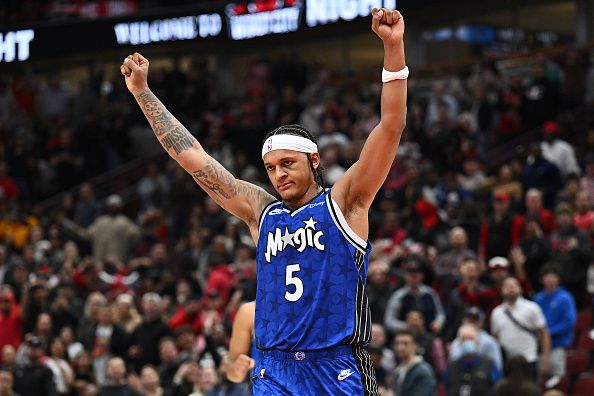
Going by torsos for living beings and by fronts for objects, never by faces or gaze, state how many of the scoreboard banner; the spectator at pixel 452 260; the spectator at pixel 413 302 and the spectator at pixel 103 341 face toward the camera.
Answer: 4

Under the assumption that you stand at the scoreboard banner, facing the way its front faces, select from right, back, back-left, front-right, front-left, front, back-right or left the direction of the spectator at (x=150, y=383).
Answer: front

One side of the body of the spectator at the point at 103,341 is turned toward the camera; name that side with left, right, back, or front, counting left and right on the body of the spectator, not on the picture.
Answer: front

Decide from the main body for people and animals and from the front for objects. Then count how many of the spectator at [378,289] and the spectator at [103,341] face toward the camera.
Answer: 2

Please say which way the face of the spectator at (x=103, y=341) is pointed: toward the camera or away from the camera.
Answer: toward the camera

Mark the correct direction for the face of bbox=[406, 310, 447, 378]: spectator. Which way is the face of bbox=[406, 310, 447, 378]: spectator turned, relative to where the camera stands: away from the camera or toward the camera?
toward the camera

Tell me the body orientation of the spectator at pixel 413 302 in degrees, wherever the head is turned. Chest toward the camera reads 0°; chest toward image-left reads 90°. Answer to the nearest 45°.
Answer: approximately 0°

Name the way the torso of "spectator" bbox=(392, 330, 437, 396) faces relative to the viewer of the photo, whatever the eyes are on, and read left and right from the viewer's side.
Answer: facing the viewer and to the left of the viewer

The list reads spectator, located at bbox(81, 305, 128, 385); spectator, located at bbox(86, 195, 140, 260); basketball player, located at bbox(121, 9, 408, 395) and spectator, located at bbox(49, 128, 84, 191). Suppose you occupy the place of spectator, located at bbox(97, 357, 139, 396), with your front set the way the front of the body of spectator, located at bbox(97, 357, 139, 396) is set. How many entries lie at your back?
3

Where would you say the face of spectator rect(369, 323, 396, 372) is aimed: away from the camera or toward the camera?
toward the camera

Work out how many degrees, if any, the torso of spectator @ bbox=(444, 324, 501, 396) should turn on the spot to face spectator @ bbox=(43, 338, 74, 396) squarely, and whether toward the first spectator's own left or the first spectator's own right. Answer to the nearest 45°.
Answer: approximately 90° to the first spectator's own right

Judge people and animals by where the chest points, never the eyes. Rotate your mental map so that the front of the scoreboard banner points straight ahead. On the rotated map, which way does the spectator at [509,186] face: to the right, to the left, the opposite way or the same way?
the same way

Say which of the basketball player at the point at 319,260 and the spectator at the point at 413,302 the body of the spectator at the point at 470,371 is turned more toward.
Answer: the basketball player

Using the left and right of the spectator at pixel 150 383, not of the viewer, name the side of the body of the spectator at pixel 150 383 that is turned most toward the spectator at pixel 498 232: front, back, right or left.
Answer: left

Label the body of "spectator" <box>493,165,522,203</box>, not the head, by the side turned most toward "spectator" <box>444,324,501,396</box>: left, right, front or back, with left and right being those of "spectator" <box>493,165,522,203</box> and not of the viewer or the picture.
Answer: front

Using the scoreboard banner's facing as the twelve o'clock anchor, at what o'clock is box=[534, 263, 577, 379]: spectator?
The spectator is roughly at 11 o'clock from the scoreboard banner.

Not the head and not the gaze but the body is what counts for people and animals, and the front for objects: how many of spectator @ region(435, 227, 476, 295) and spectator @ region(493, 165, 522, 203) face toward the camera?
2

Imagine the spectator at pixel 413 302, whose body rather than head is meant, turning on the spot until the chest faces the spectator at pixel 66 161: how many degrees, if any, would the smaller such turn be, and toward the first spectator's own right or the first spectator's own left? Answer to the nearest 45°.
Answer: approximately 135° to the first spectator's own right
